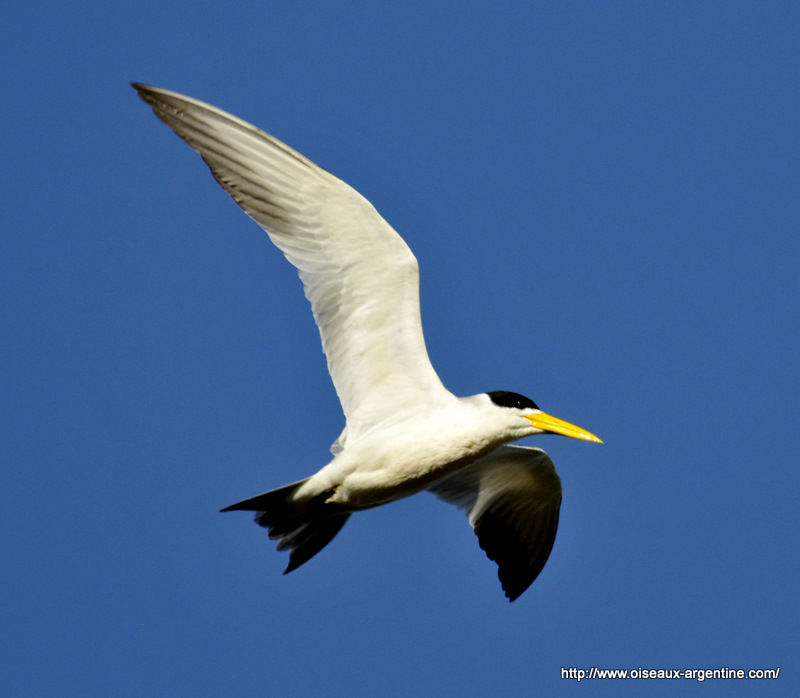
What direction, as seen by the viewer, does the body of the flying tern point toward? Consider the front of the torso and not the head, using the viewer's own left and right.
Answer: facing to the right of the viewer
